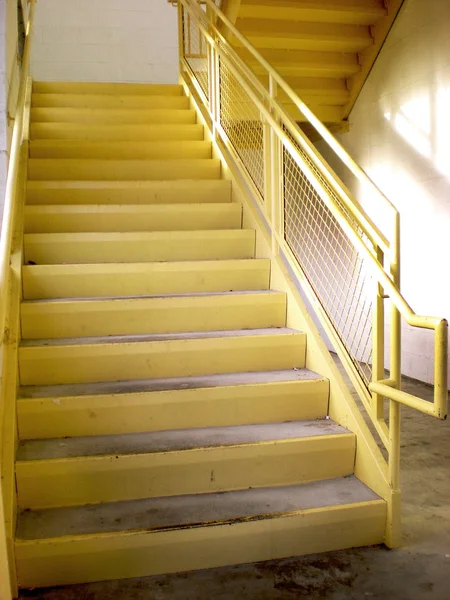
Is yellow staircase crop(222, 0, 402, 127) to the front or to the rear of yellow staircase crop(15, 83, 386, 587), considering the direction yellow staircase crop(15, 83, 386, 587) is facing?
to the rear

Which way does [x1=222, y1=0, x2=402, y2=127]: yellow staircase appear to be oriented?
away from the camera

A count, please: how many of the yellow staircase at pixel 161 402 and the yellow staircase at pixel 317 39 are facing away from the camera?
1

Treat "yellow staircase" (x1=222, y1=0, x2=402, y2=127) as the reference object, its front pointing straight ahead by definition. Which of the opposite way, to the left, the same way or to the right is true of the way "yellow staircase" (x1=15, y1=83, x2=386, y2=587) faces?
the opposite way

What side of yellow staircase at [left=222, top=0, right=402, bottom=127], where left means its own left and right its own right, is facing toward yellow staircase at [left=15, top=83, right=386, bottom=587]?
back
